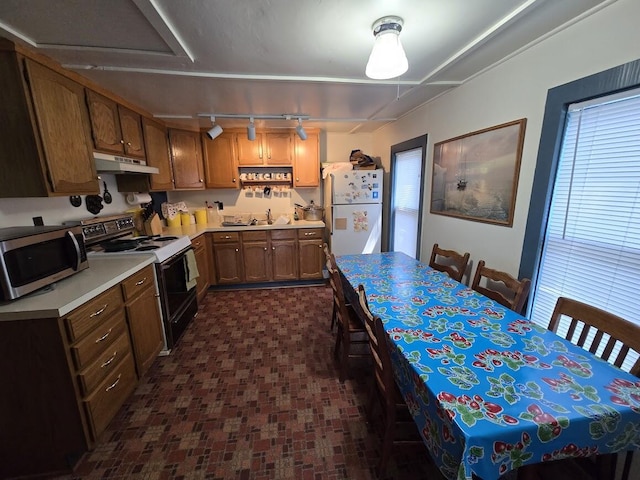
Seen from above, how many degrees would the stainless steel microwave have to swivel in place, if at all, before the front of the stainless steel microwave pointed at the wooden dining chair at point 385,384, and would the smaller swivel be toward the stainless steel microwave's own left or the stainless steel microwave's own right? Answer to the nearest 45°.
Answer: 0° — it already faces it

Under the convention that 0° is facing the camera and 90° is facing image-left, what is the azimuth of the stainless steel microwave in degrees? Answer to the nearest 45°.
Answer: approximately 315°

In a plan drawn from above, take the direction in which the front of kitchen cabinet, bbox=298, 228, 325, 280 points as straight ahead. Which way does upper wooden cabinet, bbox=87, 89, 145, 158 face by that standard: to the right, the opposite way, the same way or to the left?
to the left

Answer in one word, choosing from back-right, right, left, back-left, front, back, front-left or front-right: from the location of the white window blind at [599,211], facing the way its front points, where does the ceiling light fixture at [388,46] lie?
front

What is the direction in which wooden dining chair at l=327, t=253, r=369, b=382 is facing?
to the viewer's right

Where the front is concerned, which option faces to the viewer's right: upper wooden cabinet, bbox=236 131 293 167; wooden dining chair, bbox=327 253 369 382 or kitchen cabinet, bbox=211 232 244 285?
the wooden dining chair

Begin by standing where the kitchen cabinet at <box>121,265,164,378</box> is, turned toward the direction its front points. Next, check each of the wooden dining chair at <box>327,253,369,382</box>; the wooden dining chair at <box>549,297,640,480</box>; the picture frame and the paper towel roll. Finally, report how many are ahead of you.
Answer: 3

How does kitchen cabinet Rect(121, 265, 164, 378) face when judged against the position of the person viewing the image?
facing the viewer and to the right of the viewer

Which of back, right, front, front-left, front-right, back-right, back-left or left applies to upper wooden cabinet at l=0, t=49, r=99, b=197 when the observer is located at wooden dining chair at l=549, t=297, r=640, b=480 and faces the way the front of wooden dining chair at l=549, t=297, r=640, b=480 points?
front

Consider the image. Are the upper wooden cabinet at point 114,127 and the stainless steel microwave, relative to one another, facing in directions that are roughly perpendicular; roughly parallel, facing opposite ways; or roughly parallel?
roughly parallel

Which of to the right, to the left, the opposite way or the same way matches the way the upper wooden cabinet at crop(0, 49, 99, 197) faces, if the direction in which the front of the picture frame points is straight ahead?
the opposite way

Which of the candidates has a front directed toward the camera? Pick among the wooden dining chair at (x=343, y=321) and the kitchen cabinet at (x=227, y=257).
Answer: the kitchen cabinet

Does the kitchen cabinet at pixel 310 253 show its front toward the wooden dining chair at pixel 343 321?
yes

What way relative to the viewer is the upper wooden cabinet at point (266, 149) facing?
toward the camera

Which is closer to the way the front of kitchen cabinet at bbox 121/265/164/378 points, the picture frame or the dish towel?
the picture frame

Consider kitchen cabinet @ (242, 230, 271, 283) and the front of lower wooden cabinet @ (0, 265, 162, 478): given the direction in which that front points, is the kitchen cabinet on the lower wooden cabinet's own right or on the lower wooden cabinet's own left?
on the lower wooden cabinet's own left

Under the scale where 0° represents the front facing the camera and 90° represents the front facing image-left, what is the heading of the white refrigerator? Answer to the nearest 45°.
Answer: approximately 0°
